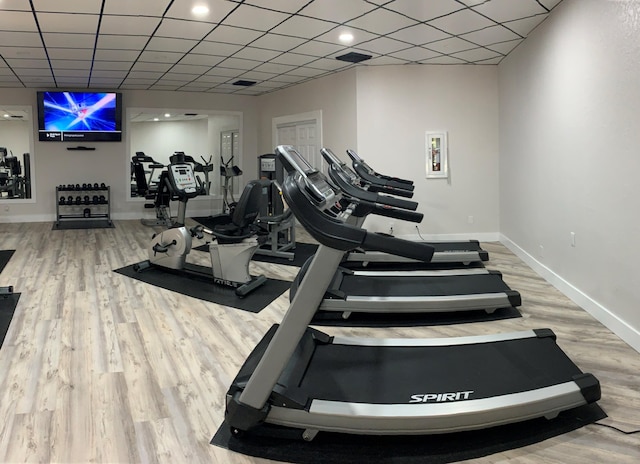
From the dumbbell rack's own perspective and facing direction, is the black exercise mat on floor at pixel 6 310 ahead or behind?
ahead

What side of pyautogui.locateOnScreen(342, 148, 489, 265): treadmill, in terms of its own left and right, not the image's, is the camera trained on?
left

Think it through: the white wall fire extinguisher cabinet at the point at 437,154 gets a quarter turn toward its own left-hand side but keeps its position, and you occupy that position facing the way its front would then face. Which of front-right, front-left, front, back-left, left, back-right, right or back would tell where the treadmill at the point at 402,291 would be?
right

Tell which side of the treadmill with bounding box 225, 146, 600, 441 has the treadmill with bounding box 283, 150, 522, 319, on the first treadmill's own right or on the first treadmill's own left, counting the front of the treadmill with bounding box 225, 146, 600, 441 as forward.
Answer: on the first treadmill's own right

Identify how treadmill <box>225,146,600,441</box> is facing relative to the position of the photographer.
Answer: facing to the left of the viewer

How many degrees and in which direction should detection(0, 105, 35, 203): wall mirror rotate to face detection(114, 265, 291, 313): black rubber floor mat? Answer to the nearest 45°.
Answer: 0° — it already faces it

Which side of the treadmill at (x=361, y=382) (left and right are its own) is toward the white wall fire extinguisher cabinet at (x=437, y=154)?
right

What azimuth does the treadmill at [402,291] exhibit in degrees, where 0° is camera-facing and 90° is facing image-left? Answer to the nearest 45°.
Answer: approximately 90°
